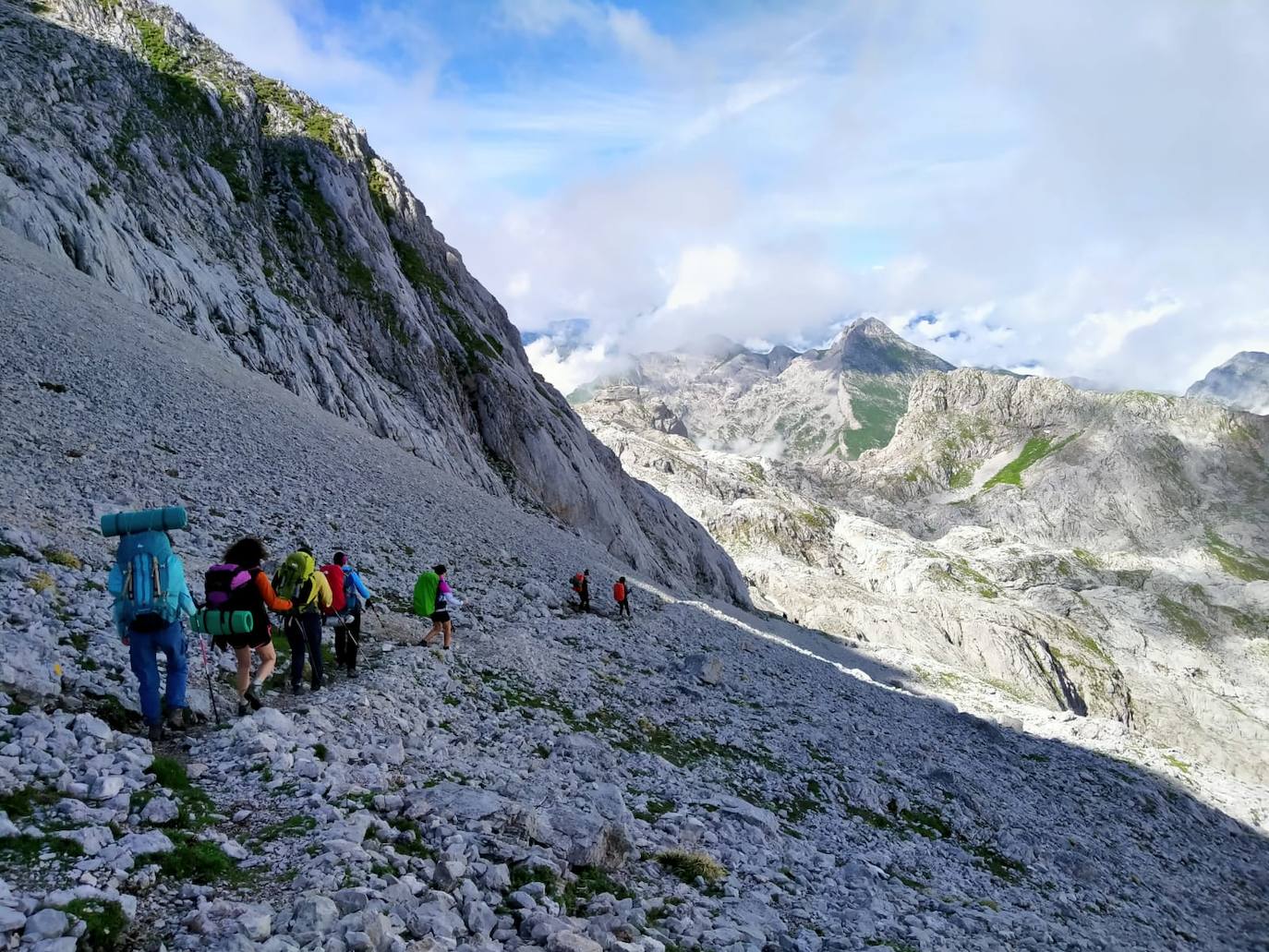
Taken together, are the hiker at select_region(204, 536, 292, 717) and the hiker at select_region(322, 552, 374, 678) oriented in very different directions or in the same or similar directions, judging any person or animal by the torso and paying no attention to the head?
same or similar directions

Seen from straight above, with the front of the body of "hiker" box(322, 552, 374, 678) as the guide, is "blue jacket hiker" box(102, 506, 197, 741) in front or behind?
behind

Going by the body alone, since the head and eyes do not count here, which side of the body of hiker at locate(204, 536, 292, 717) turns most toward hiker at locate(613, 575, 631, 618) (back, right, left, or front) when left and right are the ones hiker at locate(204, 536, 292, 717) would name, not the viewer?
front

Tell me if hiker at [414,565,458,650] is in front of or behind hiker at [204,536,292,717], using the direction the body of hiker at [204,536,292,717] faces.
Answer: in front

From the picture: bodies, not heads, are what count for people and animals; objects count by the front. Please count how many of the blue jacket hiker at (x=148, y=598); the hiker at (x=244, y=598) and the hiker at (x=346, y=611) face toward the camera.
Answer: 0

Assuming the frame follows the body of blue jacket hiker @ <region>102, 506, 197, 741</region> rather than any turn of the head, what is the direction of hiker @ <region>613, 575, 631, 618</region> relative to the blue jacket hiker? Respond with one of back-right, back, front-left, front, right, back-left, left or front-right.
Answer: front-right

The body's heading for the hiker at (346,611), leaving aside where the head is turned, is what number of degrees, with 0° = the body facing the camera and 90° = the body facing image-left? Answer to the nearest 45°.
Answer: approximately 225°

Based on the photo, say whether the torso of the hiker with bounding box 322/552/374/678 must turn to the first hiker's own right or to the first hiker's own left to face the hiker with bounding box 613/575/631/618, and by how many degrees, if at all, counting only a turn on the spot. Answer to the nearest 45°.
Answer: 0° — they already face them

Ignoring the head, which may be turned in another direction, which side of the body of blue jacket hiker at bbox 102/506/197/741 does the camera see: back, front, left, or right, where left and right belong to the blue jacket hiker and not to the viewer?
back

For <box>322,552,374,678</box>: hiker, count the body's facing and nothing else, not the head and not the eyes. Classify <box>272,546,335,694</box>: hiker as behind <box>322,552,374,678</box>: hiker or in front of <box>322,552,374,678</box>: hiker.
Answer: behind

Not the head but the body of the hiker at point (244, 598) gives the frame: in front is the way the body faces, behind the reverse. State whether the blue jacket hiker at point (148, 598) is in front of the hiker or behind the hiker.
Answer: behind

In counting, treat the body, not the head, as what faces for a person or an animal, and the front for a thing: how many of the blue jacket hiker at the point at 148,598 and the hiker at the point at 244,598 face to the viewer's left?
0

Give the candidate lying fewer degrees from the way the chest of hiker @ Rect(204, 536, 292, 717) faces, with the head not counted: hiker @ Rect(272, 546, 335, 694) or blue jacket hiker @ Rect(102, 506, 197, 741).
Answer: the hiker

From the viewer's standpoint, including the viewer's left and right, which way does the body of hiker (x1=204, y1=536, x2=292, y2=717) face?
facing away from the viewer and to the right of the viewer
